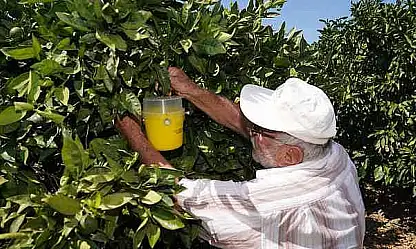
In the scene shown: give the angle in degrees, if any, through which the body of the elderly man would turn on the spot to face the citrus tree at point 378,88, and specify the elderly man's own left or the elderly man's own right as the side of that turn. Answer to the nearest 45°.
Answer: approximately 45° to the elderly man's own right

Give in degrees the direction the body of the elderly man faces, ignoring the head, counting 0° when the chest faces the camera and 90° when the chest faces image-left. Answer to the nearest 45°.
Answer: approximately 135°

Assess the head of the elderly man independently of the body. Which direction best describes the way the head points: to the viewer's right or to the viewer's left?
to the viewer's left
